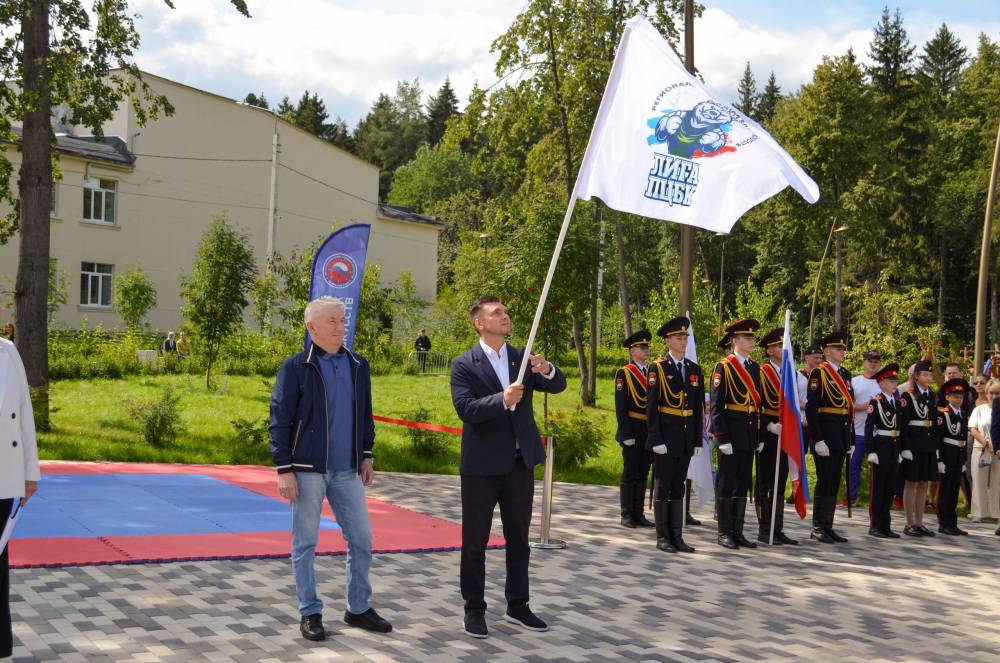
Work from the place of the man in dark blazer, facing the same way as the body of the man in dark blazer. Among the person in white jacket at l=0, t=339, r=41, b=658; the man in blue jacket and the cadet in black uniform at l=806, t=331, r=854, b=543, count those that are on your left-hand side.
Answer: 1

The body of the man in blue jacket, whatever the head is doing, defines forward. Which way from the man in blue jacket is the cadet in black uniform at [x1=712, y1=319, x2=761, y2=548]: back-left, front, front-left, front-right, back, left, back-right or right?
left

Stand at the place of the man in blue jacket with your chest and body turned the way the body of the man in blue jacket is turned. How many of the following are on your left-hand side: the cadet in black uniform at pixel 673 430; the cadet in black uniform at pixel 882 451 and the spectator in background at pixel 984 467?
3

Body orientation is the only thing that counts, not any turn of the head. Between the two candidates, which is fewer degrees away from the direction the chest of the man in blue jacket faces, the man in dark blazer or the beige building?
the man in dark blazer

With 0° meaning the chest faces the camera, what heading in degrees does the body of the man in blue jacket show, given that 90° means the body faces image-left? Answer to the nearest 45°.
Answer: approximately 315°

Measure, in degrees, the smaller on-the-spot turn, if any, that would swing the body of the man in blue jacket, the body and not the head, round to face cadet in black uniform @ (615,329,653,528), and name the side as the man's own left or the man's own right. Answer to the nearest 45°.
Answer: approximately 90° to the man's own left

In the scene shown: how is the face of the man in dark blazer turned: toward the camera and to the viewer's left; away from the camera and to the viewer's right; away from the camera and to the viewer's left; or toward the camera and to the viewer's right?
toward the camera and to the viewer's right

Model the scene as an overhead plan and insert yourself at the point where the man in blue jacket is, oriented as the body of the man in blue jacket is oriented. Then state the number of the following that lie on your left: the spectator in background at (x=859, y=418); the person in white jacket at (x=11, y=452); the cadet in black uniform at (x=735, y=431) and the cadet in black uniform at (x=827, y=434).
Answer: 3

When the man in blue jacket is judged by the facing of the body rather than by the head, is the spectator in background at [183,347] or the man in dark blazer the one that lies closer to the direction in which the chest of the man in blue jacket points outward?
the man in dark blazer

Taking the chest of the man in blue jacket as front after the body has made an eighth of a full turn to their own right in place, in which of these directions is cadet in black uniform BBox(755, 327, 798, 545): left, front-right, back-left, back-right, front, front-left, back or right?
back-left

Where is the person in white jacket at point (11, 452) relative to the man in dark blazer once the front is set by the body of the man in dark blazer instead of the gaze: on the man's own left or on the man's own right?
on the man's own right

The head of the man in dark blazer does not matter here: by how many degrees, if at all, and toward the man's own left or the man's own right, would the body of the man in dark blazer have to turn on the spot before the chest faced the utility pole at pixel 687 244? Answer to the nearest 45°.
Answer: approximately 135° to the man's own left

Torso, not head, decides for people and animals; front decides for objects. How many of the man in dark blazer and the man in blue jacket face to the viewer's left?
0

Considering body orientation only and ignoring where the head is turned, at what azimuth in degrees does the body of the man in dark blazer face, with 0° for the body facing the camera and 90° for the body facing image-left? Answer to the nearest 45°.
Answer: approximately 315°

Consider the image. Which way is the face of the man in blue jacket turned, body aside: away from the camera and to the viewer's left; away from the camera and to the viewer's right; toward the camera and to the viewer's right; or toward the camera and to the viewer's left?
toward the camera and to the viewer's right
